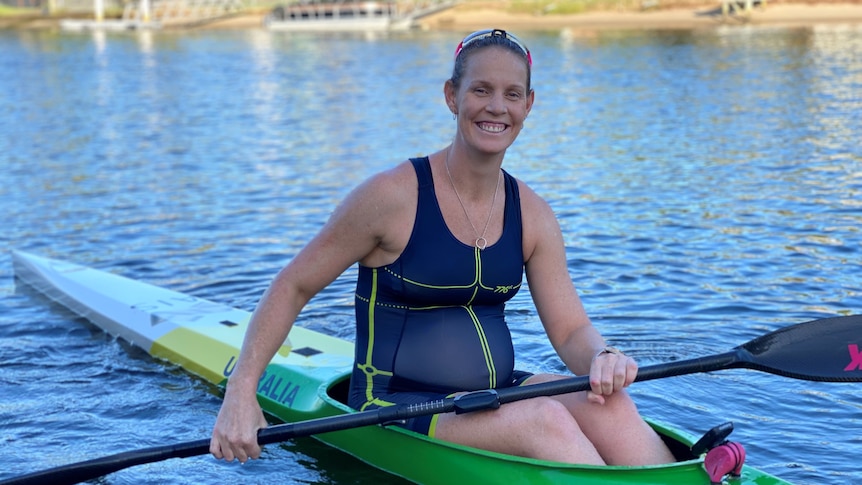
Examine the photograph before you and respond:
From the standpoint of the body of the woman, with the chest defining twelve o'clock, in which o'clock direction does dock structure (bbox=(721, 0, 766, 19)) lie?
The dock structure is roughly at 8 o'clock from the woman.

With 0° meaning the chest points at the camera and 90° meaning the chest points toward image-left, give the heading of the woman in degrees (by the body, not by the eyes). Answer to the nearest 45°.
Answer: approximately 315°
